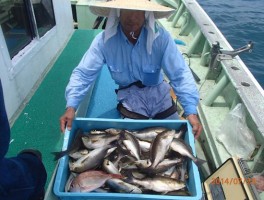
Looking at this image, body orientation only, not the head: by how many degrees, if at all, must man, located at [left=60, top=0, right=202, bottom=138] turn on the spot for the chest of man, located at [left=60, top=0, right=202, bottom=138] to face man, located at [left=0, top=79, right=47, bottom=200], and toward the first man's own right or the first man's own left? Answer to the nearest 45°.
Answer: approximately 45° to the first man's own right

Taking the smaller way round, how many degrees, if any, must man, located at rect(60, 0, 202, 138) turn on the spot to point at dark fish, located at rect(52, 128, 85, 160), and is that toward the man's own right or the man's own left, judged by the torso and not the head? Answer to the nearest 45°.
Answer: approximately 45° to the man's own right

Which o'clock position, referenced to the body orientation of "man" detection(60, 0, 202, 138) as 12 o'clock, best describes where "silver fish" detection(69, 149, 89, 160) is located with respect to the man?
The silver fish is roughly at 1 o'clock from the man.

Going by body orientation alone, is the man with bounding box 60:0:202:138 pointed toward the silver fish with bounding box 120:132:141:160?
yes

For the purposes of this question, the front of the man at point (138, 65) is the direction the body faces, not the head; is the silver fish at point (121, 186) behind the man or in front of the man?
in front

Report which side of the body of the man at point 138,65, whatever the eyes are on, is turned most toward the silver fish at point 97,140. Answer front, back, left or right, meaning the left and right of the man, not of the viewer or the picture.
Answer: front

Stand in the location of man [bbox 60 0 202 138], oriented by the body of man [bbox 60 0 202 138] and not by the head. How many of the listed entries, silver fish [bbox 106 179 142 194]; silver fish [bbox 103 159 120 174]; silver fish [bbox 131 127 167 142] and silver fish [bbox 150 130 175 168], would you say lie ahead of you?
4

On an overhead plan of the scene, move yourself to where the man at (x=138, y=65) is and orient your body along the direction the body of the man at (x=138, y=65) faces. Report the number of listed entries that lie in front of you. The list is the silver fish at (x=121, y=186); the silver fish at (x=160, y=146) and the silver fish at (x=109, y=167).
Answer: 3

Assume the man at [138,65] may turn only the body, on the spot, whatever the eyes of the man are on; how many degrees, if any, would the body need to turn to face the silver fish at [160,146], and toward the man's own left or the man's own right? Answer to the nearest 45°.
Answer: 0° — they already face it

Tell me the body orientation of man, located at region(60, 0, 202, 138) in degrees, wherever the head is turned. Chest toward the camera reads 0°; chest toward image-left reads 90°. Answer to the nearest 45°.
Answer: approximately 0°

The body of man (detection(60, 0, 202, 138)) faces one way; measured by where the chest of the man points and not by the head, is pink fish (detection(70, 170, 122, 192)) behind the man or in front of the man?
in front

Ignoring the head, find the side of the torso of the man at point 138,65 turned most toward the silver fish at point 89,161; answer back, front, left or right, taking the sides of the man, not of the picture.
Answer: front
